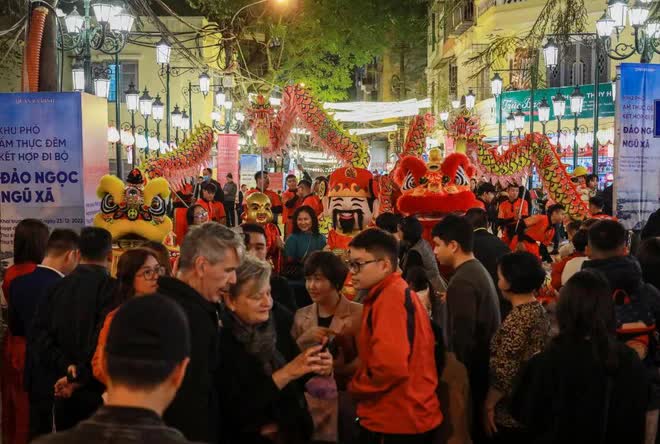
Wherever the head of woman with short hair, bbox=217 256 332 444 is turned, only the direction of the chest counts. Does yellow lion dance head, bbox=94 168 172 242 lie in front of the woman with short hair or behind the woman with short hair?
behind

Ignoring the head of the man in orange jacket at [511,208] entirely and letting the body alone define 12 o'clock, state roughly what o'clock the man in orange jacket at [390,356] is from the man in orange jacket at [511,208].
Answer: the man in orange jacket at [390,356] is roughly at 12 o'clock from the man in orange jacket at [511,208].

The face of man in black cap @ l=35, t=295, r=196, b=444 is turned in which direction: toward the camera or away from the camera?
away from the camera

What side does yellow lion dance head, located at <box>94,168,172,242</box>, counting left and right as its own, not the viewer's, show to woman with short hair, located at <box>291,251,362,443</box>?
front

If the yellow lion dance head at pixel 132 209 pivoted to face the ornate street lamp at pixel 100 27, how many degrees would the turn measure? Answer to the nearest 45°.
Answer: approximately 180°

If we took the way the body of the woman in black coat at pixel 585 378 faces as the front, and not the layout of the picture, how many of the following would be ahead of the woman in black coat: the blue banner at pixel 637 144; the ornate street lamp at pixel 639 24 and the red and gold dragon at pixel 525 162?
3

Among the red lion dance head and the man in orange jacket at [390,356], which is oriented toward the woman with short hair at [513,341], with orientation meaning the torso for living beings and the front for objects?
the red lion dance head

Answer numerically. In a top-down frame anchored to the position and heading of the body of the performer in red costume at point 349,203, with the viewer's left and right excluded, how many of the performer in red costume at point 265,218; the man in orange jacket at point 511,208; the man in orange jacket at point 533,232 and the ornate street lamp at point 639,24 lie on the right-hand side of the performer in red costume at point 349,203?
1

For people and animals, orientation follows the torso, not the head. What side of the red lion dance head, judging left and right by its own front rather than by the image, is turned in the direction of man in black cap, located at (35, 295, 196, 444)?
front

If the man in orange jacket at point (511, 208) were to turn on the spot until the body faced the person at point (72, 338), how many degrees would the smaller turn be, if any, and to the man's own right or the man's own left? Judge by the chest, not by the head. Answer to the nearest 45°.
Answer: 0° — they already face them

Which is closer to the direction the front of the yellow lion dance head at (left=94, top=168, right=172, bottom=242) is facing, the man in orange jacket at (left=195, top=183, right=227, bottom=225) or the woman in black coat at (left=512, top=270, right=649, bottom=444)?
the woman in black coat

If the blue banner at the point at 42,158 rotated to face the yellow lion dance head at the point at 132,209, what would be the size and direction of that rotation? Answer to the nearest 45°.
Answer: approximately 135° to its left

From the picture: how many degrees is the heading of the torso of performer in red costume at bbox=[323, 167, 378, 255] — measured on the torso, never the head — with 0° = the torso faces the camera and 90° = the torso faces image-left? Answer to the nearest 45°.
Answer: approximately 0°
